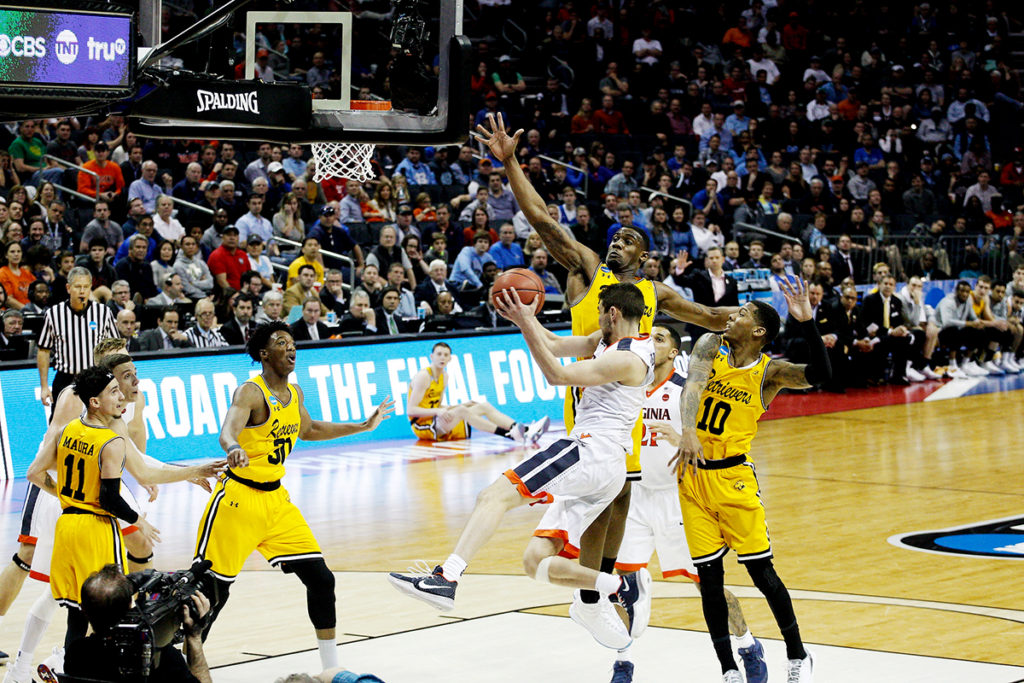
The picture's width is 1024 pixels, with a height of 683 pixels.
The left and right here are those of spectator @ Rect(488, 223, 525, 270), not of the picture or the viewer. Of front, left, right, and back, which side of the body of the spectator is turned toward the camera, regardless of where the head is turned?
front

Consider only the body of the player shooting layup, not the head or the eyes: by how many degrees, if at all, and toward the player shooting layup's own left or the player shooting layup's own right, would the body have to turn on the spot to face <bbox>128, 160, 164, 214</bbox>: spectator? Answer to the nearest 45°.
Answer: approximately 45° to the player shooting layup's own right

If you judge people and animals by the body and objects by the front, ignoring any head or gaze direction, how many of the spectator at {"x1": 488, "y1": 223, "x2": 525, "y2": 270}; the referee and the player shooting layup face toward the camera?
2

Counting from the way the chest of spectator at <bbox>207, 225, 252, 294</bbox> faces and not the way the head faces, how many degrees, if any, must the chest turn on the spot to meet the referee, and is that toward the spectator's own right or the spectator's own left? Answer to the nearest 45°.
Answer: approximately 45° to the spectator's own right

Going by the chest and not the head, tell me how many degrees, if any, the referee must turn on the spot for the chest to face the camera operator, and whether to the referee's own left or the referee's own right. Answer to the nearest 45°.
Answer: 0° — they already face them

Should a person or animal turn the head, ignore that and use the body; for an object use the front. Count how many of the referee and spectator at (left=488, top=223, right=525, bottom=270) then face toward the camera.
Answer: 2

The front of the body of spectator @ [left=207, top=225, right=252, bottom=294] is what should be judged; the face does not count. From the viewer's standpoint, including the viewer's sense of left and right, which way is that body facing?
facing the viewer and to the right of the viewer

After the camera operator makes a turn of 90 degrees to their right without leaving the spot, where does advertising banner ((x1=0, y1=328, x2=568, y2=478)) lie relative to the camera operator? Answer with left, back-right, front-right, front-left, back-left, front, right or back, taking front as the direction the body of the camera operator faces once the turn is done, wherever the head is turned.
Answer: left

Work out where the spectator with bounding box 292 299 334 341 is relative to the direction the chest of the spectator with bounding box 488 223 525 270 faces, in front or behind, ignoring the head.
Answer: in front

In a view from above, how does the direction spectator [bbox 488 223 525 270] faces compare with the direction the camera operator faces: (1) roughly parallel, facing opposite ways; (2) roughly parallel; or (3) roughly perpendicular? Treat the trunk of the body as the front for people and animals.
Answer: roughly parallel, facing opposite ways

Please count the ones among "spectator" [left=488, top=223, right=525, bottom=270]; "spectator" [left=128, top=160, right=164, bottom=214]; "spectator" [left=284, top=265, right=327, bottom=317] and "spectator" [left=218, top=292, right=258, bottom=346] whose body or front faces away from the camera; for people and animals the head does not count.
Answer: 0

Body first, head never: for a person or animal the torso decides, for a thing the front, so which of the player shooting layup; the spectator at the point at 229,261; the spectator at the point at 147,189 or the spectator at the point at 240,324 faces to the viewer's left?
the player shooting layup

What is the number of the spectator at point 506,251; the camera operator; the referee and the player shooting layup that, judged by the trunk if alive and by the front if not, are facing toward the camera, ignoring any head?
2

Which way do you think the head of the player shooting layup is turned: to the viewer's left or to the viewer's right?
to the viewer's left

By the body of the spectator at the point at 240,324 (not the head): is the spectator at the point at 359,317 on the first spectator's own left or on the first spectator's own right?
on the first spectator's own left

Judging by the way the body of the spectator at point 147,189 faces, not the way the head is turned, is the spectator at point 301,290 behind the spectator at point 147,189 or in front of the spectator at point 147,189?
in front

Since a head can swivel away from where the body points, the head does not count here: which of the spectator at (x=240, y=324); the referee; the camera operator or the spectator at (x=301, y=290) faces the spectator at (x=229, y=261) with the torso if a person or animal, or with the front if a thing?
the camera operator

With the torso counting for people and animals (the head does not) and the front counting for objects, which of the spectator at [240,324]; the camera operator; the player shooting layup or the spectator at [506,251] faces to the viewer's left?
the player shooting layup

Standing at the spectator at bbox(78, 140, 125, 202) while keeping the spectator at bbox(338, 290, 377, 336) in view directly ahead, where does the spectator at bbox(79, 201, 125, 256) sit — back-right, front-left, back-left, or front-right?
front-right

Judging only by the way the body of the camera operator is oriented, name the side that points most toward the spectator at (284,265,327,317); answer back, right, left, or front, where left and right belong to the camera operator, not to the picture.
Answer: front

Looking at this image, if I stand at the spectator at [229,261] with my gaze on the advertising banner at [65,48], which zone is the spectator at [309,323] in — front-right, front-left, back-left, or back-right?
front-left

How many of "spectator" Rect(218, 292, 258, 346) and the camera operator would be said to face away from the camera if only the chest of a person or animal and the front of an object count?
1

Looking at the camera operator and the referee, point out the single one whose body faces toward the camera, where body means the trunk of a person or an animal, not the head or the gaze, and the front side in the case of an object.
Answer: the referee
